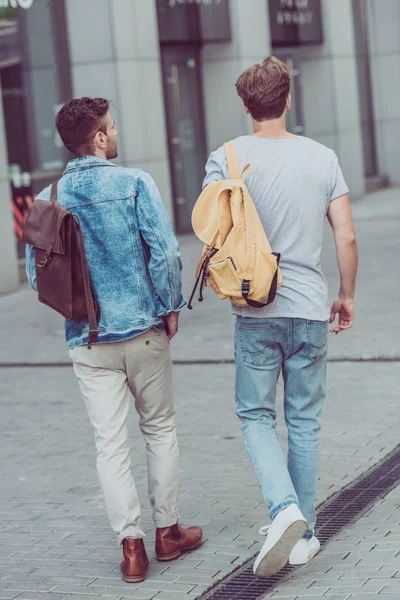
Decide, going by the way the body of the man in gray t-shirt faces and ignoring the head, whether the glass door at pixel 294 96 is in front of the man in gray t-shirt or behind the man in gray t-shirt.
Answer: in front

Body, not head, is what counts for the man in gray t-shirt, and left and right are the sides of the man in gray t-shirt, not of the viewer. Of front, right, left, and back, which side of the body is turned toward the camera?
back

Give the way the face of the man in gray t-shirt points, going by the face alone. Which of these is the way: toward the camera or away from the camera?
away from the camera

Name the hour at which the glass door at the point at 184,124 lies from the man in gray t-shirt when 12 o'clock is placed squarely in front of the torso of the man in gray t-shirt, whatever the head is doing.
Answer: The glass door is roughly at 12 o'clock from the man in gray t-shirt.
